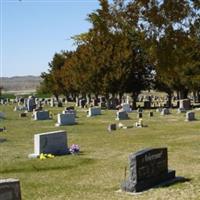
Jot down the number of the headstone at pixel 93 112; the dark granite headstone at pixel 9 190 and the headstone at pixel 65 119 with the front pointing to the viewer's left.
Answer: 0

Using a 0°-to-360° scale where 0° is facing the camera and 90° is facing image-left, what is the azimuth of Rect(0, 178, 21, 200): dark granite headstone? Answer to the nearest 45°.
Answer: approximately 315°

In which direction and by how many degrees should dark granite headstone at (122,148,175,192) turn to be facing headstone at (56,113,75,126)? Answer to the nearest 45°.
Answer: approximately 135° to its left

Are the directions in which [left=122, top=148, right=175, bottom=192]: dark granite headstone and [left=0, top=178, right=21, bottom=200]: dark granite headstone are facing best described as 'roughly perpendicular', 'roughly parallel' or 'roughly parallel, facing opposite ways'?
roughly parallel

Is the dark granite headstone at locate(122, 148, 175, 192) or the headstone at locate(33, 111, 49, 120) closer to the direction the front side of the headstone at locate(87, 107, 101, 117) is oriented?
the dark granite headstone

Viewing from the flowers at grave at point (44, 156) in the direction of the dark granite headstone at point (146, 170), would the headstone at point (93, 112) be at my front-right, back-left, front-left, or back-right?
back-left

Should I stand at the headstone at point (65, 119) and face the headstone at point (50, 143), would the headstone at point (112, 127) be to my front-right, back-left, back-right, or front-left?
front-left

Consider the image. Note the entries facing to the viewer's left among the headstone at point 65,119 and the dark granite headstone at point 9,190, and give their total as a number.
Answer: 0

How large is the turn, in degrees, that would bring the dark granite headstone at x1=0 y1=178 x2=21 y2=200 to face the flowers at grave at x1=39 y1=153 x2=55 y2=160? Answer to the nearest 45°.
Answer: approximately 135° to its left

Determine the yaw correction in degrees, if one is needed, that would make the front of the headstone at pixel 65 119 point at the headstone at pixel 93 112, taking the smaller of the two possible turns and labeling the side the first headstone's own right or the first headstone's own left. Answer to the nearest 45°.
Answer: approximately 135° to the first headstone's own left

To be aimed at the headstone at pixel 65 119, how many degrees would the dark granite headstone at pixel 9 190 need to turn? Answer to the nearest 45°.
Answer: approximately 135° to its left

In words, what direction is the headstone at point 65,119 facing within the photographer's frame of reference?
facing the viewer and to the right of the viewer

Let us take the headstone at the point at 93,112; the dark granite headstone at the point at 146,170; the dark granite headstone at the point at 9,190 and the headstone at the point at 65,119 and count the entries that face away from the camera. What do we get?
0
